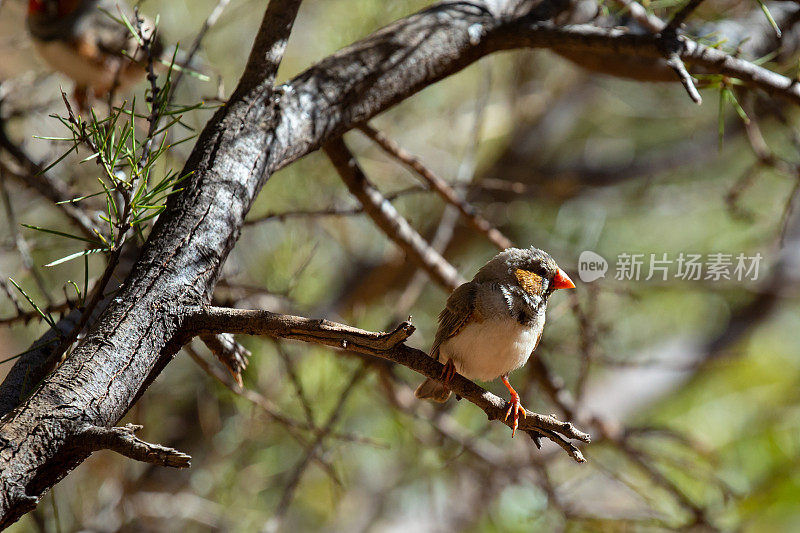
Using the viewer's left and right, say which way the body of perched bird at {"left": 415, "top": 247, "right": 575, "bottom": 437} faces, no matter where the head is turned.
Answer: facing the viewer and to the right of the viewer
